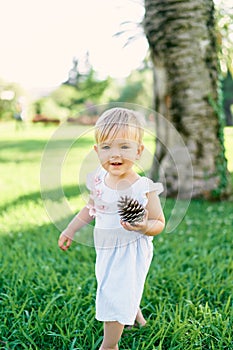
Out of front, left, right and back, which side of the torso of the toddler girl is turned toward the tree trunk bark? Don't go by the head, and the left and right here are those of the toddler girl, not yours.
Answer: back

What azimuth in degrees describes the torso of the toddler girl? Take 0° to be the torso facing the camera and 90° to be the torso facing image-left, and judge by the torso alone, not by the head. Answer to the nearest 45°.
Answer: approximately 0°
